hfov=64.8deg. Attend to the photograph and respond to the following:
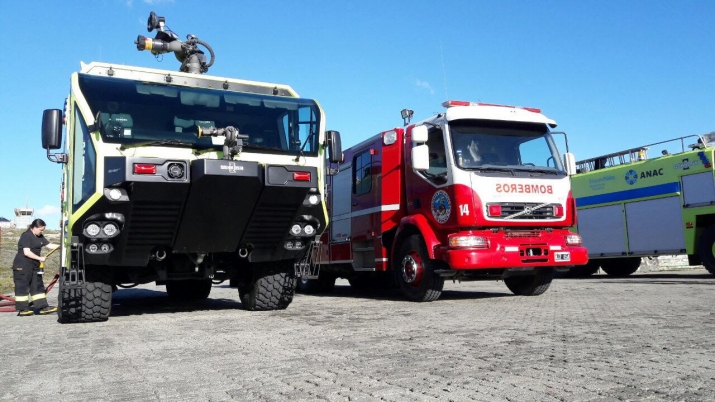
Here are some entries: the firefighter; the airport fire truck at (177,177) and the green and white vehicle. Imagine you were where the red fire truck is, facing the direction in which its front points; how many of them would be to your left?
1

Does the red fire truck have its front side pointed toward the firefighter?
no

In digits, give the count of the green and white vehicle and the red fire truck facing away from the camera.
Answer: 0

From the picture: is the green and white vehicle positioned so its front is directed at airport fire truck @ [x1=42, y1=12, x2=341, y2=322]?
no

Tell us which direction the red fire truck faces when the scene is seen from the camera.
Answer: facing the viewer and to the right of the viewer

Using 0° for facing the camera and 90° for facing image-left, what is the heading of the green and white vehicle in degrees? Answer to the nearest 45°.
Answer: approximately 315°

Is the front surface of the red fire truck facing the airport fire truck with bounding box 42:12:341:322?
no

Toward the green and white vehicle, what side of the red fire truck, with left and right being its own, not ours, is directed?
left

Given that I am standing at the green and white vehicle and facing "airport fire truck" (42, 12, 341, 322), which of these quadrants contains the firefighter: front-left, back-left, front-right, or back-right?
front-right

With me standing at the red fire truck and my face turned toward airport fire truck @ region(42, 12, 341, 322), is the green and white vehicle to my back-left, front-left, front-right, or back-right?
back-right

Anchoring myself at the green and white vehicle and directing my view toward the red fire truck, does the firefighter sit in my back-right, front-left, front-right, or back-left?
front-right

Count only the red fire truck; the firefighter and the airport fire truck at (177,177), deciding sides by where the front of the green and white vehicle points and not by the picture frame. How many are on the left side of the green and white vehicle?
0
